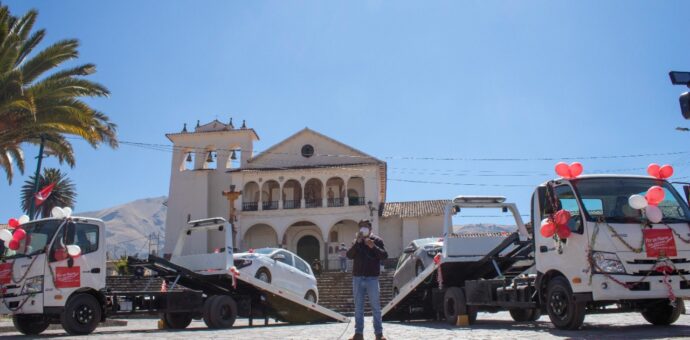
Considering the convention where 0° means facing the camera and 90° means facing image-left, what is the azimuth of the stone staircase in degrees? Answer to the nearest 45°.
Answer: approximately 0°

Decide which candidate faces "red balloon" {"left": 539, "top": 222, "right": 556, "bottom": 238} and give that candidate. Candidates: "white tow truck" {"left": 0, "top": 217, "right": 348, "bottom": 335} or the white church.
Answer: the white church

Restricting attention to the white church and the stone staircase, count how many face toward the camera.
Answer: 2

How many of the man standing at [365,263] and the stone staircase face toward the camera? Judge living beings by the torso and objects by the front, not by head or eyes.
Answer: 2

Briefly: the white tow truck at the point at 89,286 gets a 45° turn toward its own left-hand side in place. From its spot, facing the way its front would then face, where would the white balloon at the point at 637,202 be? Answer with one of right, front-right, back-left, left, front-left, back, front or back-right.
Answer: front-left

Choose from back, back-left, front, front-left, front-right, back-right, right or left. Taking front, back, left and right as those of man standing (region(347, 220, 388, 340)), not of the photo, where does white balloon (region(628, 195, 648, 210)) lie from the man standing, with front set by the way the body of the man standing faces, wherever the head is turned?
left

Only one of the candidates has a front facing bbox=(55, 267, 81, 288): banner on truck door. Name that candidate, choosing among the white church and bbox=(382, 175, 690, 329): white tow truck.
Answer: the white church

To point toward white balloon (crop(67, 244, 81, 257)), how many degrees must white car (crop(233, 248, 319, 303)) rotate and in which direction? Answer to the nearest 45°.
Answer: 0° — it already faces it

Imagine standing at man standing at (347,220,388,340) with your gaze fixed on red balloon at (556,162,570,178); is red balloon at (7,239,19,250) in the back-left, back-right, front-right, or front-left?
back-left

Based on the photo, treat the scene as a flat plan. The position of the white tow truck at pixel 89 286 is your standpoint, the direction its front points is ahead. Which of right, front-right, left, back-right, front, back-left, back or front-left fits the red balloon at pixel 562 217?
left

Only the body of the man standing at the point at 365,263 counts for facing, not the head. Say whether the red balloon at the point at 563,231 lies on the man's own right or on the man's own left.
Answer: on the man's own left

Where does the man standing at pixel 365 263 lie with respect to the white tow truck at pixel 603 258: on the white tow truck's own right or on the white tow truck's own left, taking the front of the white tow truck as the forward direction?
on the white tow truck's own right

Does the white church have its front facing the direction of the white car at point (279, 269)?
yes

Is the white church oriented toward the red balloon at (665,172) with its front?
yes
